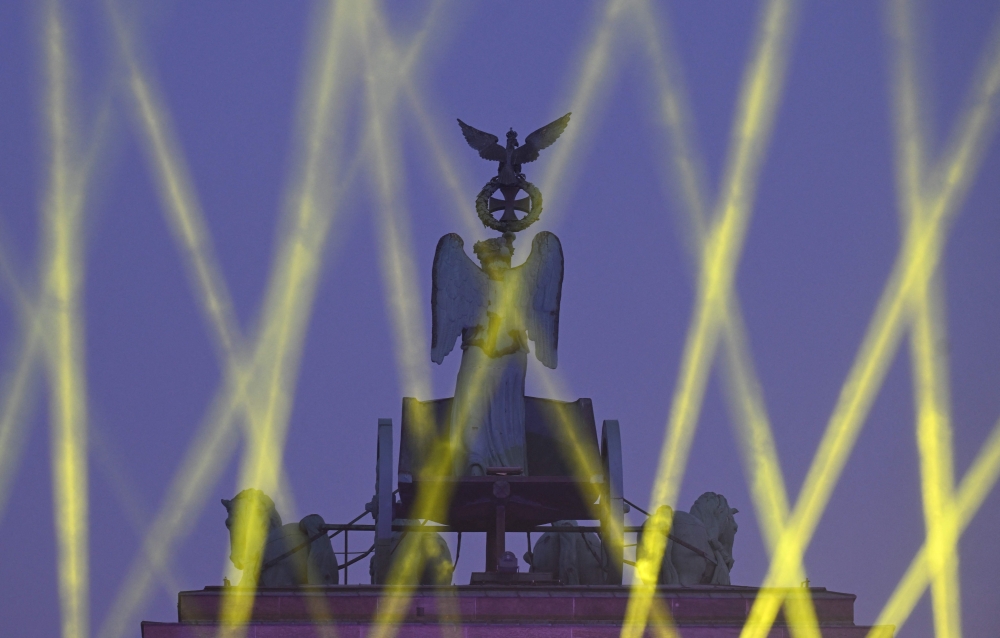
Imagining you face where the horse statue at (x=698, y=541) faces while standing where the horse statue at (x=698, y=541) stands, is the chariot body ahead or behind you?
behind
